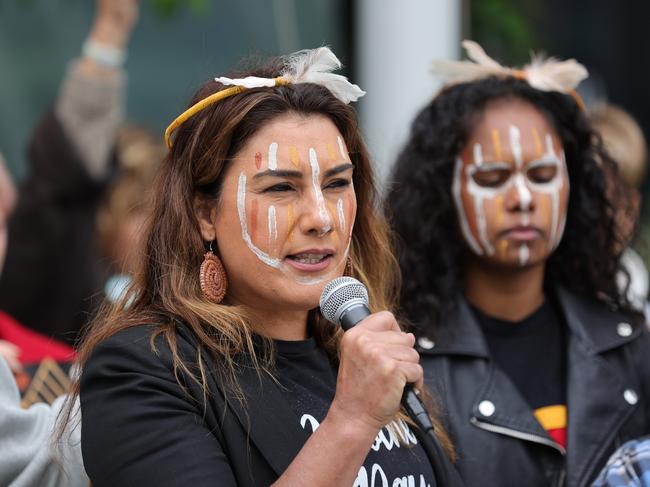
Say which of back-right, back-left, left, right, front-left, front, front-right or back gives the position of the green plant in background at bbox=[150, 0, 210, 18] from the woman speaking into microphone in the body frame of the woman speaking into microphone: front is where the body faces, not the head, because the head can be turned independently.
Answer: back-left

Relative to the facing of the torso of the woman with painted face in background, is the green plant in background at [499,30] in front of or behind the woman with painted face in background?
behind

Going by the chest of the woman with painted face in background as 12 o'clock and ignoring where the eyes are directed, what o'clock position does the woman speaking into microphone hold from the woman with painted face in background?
The woman speaking into microphone is roughly at 1 o'clock from the woman with painted face in background.

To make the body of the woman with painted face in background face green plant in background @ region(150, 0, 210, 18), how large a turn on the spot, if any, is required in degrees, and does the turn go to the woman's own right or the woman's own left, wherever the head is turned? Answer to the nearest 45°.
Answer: approximately 135° to the woman's own right

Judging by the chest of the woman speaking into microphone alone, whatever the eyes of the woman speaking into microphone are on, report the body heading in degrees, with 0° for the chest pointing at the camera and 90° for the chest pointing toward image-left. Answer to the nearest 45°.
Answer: approximately 315°

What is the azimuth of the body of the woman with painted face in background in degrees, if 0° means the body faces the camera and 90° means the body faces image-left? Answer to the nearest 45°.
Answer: approximately 0°
